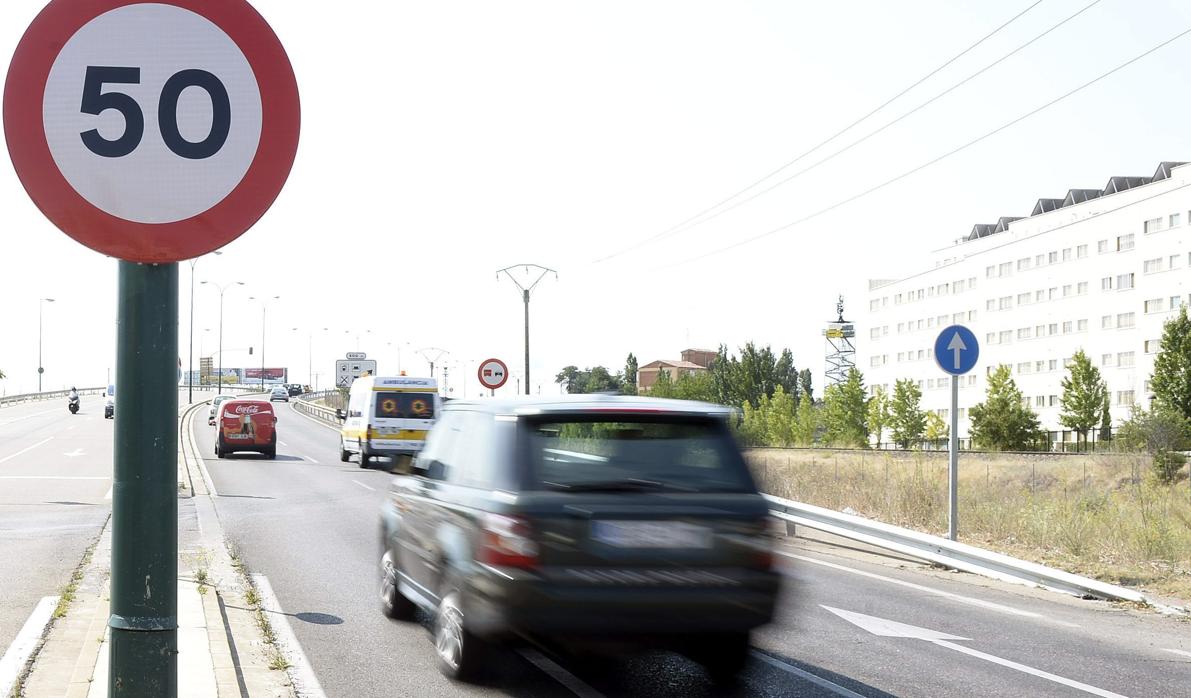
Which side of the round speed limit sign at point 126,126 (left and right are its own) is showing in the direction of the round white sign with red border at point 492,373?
back

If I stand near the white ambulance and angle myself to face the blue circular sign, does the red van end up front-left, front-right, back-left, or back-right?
back-right

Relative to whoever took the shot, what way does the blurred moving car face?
facing away from the viewer and to the left of the viewer

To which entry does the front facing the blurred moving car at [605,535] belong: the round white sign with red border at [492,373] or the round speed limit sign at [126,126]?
the round white sign with red border

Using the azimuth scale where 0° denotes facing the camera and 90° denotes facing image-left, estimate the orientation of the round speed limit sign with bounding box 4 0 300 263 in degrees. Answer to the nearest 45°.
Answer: approximately 0°

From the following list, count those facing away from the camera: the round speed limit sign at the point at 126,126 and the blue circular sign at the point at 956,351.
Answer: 0
